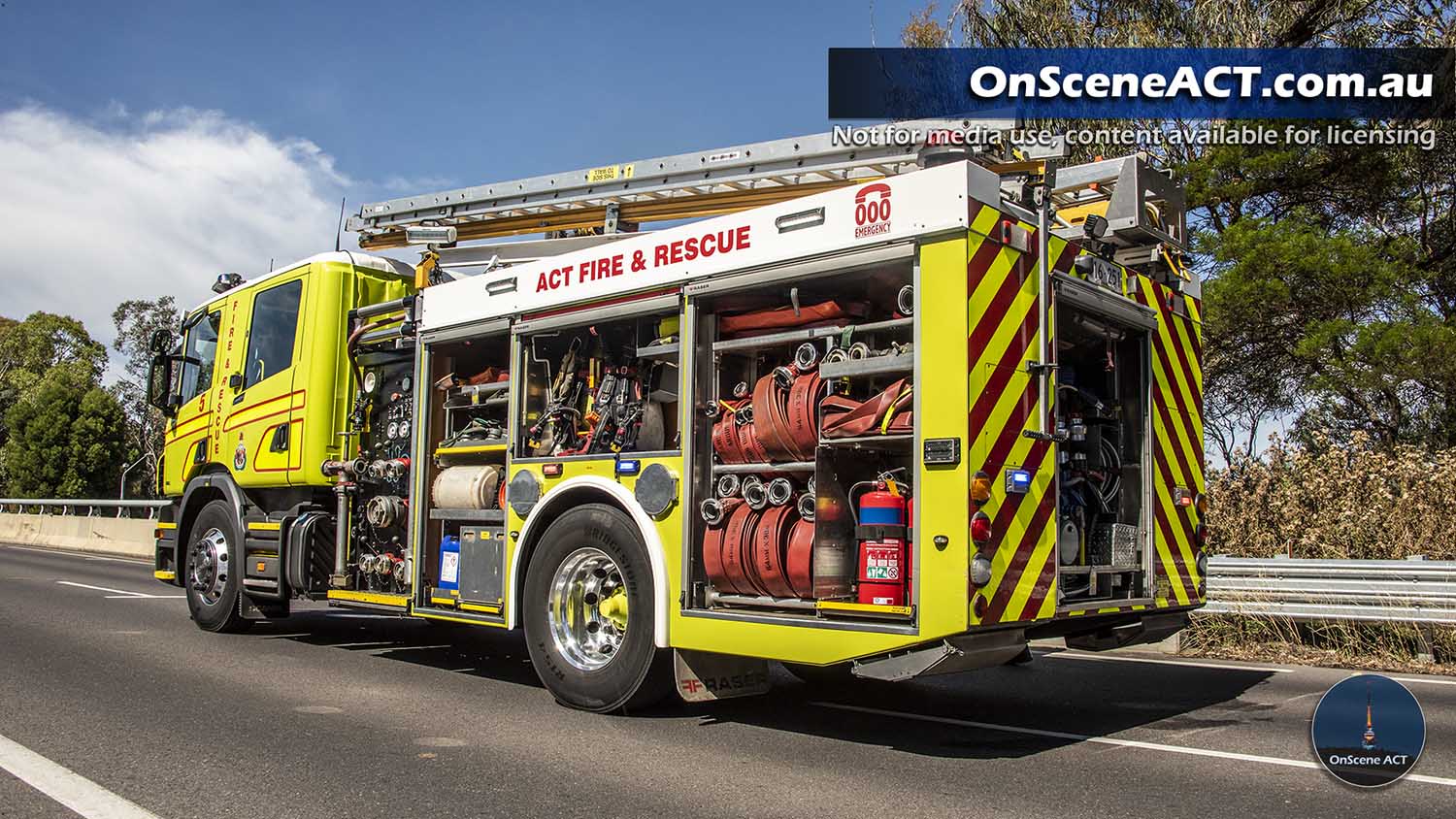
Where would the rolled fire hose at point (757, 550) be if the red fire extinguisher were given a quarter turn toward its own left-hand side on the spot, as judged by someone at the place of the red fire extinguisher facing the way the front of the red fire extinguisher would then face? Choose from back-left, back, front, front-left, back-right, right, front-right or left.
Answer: back-left

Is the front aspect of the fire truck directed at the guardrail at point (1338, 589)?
no

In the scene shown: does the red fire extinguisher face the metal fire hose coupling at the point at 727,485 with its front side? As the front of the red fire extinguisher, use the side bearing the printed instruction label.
no

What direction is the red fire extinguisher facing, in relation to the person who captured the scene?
facing the viewer

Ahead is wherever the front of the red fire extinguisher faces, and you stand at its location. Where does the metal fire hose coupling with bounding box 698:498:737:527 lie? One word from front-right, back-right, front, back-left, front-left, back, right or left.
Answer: back-right

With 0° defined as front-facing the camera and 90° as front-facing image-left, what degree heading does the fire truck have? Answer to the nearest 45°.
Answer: approximately 135°

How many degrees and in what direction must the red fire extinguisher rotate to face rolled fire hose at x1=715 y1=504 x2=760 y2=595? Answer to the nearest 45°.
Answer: approximately 135° to its right
